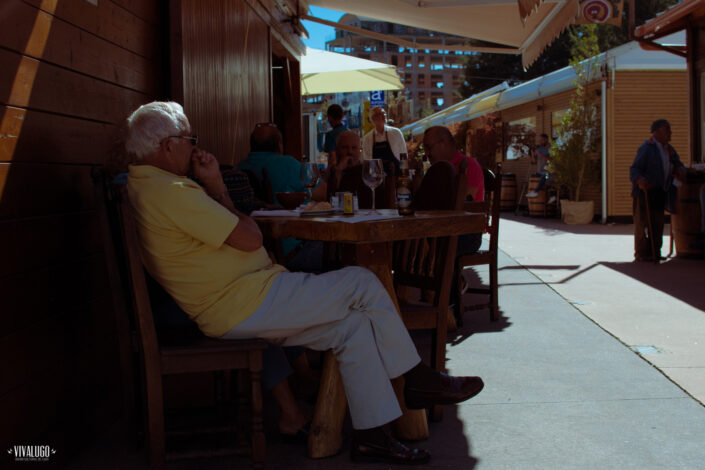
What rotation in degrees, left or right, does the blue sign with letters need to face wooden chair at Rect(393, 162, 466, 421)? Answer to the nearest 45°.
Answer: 0° — it already faces it

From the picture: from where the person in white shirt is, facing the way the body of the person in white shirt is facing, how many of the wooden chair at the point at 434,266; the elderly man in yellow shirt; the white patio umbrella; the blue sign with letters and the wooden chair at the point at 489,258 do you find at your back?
2

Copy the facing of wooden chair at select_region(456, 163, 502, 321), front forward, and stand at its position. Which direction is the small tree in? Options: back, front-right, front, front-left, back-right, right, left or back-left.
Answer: right

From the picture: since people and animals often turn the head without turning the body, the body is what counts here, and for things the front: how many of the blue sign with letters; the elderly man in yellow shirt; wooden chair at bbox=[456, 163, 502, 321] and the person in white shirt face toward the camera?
2

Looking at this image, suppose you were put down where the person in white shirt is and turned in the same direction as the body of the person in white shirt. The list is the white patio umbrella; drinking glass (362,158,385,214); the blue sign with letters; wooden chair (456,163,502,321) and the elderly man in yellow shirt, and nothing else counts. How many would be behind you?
2

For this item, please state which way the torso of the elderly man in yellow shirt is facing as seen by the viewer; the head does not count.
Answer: to the viewer's right

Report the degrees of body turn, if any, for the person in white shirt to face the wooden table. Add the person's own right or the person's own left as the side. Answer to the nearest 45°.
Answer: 0° — they already face it

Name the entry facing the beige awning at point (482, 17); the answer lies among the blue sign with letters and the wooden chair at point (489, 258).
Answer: the blue sign with letters

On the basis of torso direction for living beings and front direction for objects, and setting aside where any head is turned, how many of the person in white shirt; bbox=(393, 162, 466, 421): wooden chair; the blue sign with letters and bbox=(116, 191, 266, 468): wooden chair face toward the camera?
2

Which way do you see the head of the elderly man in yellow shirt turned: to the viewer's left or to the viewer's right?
to the viewer's right

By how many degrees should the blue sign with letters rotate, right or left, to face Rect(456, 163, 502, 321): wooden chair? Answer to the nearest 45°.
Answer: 0° — it already faces it

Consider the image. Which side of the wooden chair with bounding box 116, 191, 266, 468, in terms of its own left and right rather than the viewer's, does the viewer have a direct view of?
right

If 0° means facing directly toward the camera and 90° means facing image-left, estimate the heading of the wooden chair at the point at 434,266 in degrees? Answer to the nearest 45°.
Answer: approximately 135°
